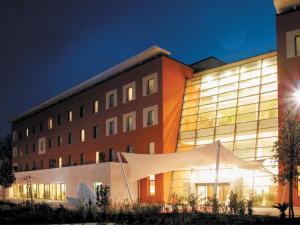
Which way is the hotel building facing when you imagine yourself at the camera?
facing the viewer and to the left of the viewer

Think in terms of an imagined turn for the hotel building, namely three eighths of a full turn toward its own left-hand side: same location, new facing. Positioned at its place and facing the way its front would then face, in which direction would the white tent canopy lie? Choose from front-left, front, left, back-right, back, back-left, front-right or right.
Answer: right

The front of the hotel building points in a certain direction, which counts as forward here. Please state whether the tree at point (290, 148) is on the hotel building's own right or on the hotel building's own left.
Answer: on the hotel building's own left
